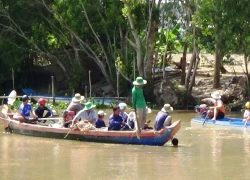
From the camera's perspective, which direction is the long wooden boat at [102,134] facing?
to the viewer's right

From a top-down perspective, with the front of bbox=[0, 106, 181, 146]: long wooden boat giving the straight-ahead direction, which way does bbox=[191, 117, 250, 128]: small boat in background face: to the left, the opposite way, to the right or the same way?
the opposite way

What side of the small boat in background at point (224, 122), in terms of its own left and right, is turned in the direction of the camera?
left

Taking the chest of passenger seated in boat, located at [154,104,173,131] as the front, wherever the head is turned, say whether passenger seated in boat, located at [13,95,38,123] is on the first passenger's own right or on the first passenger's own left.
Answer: on the first passenger's own left

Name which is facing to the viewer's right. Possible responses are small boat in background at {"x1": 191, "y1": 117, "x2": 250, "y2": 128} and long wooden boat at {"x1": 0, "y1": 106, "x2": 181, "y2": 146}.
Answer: the long wooden boat

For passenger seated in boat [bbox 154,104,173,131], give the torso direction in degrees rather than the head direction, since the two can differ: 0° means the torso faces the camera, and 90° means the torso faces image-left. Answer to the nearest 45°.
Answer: approximately 225°
